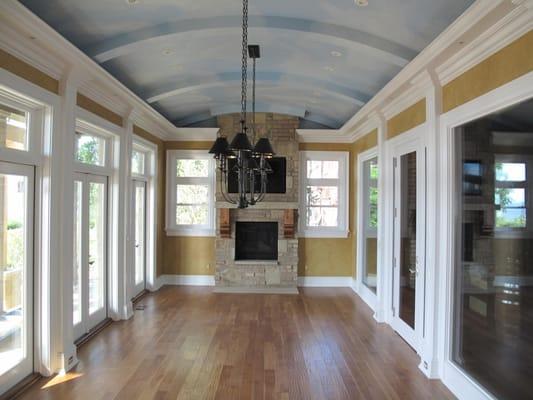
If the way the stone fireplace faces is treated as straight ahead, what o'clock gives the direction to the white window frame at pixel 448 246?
The white window frame is roughly at 11 o'clock from the stone fireplace.

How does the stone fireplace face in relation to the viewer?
toward the camera

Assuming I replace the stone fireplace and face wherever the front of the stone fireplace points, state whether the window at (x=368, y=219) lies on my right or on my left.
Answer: on my left

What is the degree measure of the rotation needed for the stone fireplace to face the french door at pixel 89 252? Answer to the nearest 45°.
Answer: approximately 45° to its right

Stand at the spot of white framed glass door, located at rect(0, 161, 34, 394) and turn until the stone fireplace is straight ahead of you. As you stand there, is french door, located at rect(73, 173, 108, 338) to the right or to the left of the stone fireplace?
left

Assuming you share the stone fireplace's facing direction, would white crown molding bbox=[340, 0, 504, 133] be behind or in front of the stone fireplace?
in front

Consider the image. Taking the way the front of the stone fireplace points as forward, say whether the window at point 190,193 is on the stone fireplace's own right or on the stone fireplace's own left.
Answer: on the stone fireplace's own right

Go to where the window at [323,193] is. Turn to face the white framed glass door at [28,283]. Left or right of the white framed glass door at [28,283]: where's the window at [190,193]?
right

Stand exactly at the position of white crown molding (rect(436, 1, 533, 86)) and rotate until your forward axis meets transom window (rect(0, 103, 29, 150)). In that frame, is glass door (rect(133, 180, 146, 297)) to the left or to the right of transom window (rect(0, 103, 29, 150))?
right

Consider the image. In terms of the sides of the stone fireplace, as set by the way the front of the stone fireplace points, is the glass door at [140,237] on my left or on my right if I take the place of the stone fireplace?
on my right

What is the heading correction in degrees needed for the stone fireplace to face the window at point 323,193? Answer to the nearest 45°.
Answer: approximately 90° to its left
